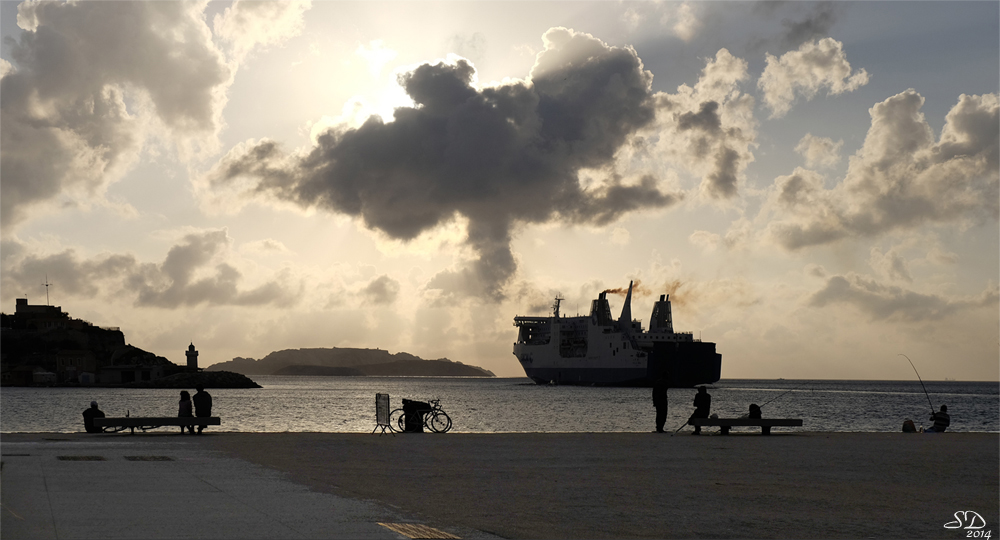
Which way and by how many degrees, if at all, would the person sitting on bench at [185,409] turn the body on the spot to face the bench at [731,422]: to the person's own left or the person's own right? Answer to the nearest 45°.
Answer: approximately 90° to the person's own right

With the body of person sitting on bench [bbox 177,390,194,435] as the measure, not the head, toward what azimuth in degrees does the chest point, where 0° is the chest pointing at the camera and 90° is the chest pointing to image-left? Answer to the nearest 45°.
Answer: approximately 180°

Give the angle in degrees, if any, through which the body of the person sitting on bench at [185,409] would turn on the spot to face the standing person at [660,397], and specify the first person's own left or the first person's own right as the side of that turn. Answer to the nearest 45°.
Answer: approximately 90° to the first person's own right

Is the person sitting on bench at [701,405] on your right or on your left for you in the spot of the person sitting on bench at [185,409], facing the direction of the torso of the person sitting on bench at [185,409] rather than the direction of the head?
on your right
